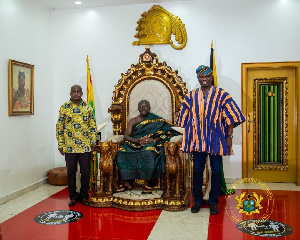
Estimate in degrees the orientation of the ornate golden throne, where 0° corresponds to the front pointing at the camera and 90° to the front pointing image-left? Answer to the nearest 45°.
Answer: approximately 0°

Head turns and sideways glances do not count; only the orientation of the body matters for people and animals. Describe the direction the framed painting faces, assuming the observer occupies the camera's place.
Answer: facing the viewer and to the right of the viewer

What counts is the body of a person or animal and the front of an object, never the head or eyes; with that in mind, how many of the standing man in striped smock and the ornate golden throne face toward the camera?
2

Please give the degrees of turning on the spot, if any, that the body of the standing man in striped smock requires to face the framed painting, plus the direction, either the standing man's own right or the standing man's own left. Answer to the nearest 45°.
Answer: approximately 90° to the standing man's own right

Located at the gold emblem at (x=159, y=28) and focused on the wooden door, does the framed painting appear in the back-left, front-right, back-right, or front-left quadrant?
back-right

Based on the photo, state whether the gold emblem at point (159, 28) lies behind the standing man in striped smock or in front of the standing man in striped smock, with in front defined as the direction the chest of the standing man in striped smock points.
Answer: behind
